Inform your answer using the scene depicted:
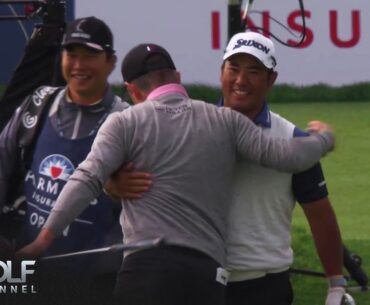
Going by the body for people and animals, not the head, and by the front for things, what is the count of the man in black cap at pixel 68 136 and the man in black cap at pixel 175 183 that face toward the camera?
1

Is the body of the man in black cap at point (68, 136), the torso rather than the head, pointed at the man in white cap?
no

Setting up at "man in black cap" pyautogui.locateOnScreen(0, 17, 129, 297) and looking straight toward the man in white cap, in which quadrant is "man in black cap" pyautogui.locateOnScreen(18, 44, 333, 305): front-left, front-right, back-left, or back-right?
front-right

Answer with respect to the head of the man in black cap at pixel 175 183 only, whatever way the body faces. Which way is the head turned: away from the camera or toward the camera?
away from the camera

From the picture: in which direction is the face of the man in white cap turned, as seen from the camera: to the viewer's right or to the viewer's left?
to the viewer's left

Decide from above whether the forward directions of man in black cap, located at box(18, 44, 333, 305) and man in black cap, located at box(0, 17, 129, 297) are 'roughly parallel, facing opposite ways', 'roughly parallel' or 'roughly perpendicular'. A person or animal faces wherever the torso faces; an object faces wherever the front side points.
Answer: roughly parallel, facing opposite ways

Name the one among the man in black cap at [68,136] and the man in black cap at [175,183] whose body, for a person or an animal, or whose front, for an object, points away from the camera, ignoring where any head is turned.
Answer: the man in black cap at [175,183]

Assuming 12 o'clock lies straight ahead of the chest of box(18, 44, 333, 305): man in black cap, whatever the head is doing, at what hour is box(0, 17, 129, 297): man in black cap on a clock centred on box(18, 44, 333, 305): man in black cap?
box(0, 17, 129, 297): man in black cap is roughly at 11 o'clock from box(18, 44, 333, 305): man in black cap.

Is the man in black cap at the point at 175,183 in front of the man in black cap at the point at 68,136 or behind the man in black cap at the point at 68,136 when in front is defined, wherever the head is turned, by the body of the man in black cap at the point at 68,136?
in front

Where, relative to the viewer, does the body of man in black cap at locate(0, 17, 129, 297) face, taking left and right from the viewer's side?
facing the viewer

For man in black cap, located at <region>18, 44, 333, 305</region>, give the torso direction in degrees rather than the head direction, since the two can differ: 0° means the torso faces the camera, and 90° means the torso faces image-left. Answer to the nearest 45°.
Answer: approximately 180°
